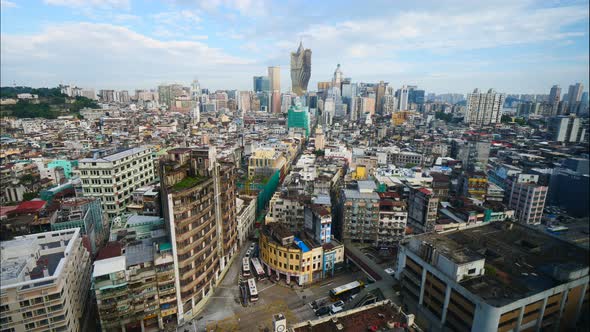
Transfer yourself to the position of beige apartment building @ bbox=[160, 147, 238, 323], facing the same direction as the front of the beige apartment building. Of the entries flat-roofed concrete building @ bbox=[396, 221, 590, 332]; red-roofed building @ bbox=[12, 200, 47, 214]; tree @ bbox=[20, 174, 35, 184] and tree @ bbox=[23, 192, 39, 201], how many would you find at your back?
3

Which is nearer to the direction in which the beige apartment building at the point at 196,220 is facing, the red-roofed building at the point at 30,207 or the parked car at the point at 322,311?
the parked car

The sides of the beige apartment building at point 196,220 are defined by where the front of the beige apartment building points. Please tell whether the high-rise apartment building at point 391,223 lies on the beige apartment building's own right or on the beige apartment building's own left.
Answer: on the beige apartment building's own left

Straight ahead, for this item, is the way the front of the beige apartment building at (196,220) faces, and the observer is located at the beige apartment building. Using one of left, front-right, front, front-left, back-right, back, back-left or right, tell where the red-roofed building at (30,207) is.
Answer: back

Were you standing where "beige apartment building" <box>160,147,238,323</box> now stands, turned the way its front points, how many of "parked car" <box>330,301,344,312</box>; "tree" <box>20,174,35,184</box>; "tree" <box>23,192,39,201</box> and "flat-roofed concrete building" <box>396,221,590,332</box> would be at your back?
2

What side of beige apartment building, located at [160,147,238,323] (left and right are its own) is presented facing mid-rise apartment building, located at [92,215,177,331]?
right

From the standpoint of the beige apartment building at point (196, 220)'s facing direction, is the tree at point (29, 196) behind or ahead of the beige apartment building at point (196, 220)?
behind

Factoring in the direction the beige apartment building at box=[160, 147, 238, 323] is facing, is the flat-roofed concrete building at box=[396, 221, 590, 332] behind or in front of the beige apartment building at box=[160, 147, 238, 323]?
in front
